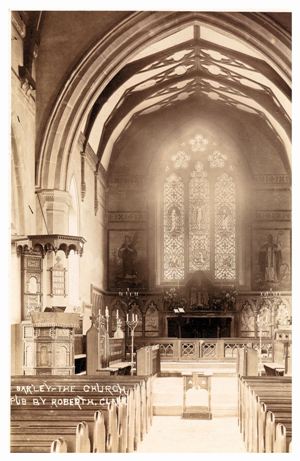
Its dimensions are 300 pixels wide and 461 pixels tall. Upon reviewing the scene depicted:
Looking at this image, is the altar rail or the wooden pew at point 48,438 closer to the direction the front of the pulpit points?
the wooden pew

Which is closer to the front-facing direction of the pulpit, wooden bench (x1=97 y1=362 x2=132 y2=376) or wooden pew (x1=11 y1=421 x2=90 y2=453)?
the wooden pew

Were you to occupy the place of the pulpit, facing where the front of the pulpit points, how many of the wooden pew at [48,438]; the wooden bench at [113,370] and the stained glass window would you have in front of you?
1

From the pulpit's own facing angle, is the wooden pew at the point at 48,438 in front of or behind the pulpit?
in front

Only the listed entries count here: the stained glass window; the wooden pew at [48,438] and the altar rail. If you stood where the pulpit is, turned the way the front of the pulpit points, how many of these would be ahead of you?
1

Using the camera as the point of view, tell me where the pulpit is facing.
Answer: facing the viewer
